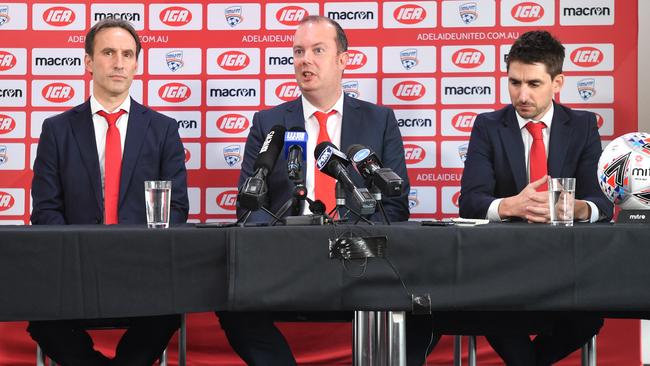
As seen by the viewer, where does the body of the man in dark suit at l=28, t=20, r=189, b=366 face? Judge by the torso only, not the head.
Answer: toward the camera

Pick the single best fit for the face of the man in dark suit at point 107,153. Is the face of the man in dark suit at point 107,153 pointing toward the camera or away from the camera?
toward the camera

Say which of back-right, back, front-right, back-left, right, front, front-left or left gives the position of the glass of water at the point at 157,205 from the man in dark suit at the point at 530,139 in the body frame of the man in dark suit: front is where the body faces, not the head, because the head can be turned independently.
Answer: front-right

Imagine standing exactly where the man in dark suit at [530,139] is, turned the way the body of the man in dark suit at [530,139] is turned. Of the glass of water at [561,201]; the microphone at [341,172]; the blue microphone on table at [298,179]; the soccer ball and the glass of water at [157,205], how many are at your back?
0

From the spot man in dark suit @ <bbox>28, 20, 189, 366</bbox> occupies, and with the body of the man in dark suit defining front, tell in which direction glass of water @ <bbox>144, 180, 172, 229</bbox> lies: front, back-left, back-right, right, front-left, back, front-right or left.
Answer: front

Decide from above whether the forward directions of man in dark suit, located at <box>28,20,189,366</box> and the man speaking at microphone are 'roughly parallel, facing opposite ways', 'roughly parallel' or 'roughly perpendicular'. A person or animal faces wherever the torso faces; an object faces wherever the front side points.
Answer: roughly parallel

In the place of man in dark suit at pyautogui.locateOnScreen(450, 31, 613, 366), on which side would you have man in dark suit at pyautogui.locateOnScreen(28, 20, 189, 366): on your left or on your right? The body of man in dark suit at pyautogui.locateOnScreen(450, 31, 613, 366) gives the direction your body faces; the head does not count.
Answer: on your right

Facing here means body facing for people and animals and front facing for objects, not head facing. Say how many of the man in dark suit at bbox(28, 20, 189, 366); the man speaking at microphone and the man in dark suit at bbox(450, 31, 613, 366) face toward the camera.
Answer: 3

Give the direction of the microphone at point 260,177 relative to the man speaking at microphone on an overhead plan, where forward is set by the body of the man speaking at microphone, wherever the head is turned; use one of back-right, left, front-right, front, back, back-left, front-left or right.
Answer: front

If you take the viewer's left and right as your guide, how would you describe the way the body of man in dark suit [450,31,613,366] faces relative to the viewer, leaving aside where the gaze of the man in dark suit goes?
facing the viewer

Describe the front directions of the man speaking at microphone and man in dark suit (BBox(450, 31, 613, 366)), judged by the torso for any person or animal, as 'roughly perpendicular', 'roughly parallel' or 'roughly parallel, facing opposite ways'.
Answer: roughly parallel

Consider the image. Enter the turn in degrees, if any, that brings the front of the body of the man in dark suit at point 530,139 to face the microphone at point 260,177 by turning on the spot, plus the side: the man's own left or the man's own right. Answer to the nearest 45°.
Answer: approximately 45° to the man's own right

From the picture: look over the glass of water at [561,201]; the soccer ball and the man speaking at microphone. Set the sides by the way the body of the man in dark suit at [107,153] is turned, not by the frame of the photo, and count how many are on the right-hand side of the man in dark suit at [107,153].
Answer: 0

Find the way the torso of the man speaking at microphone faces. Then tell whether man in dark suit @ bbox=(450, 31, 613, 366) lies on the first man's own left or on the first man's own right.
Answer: on the first man's own left

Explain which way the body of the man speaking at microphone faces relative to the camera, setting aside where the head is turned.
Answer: toward the camera
